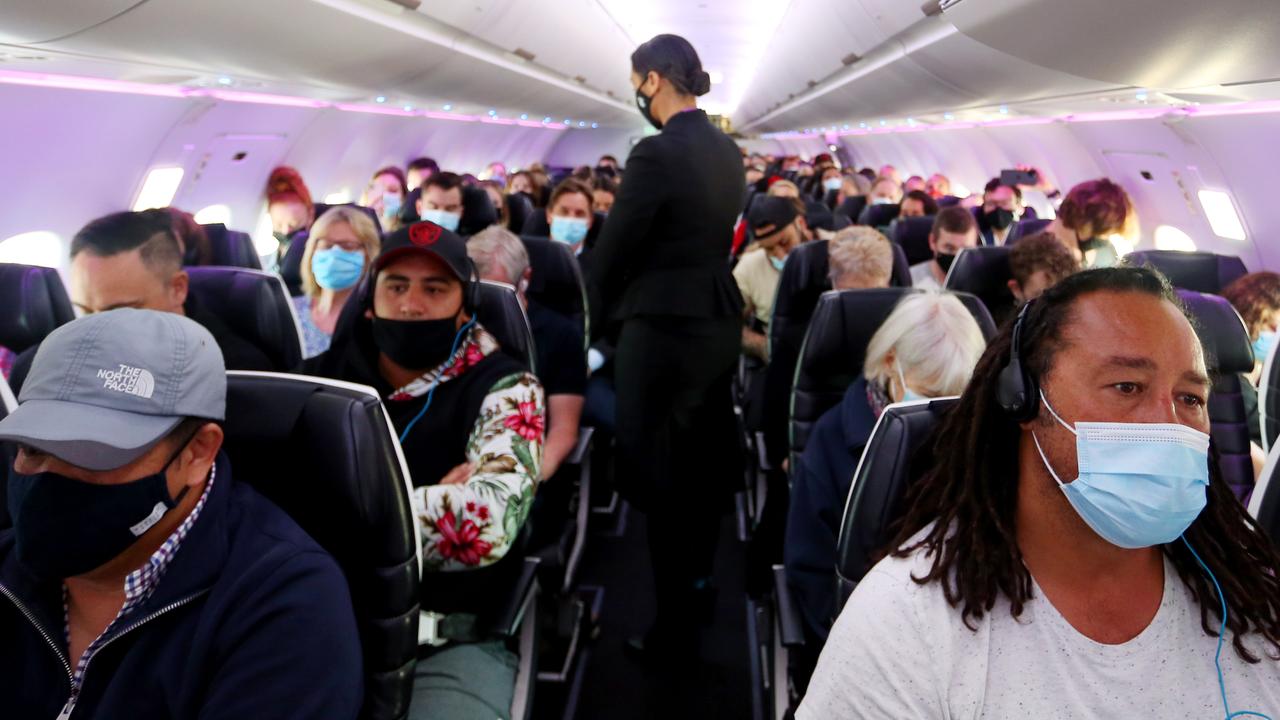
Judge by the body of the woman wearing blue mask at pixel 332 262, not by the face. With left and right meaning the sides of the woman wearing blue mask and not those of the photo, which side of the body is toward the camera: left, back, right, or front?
front

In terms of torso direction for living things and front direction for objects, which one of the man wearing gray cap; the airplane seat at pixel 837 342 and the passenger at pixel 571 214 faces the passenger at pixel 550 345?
the passenger at pixel 571 214

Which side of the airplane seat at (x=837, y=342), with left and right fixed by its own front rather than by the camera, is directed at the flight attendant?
right

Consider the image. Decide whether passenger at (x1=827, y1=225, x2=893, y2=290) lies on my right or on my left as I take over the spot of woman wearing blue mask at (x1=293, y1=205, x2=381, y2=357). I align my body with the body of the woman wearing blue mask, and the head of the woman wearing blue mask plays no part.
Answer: on my left

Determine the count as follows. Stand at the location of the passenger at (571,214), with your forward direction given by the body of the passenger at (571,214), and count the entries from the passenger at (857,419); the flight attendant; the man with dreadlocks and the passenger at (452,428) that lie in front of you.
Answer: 4

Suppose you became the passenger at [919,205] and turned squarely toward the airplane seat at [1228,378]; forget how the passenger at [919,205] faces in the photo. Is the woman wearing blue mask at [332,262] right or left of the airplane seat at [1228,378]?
right

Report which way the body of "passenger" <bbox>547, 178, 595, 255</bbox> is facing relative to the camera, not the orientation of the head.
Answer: toward the camera

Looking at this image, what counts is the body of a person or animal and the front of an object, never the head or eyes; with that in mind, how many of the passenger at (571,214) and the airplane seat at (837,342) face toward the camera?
2

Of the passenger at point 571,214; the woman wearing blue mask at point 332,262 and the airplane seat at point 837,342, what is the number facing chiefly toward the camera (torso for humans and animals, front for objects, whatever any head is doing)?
3

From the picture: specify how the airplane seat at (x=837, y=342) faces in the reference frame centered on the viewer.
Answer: facing the viewer

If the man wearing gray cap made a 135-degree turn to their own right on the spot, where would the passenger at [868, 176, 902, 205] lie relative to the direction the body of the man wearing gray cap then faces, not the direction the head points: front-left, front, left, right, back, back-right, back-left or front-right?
front-right

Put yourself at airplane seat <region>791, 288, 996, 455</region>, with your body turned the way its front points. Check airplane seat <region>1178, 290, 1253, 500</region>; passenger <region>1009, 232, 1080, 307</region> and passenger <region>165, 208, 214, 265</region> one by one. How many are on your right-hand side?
1

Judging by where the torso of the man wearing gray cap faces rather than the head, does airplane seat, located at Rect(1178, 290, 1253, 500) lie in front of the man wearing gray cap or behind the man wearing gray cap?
behind

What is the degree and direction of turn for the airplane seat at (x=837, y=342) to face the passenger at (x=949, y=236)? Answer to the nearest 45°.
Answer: approximately 180°

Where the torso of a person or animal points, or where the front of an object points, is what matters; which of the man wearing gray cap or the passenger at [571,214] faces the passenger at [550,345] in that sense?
the passenger at [571,214]

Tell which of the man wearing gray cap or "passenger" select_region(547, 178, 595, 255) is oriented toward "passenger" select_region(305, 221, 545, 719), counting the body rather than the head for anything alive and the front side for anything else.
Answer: "passenger" select_region(547, 178, 595, 255)

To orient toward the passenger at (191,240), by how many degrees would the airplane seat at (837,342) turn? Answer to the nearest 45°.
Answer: approximately 90° to its right
